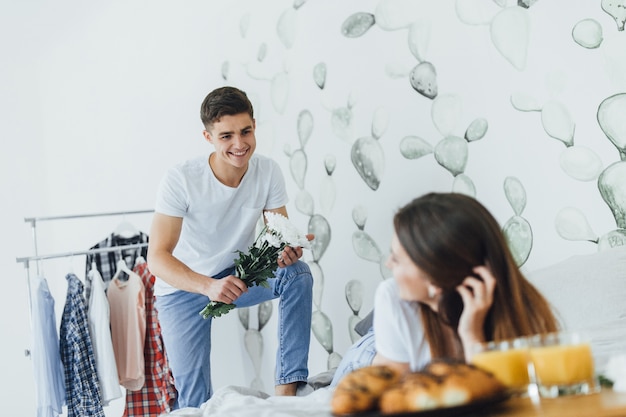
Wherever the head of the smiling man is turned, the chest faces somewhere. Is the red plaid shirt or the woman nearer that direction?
the woman

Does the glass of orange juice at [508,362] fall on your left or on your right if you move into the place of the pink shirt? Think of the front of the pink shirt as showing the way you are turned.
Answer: on your left

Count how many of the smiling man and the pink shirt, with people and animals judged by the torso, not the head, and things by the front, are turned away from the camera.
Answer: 0

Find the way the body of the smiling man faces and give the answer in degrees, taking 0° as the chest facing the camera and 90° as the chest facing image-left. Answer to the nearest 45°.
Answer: approximately 315°

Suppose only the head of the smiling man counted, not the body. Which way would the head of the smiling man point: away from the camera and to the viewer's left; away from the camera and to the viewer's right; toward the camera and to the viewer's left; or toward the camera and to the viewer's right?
toward the camera and to the viewer's right

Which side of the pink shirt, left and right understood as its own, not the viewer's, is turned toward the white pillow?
left

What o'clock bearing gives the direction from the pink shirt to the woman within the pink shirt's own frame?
The woman is roughly at 10 o'clock from the pink shirt.

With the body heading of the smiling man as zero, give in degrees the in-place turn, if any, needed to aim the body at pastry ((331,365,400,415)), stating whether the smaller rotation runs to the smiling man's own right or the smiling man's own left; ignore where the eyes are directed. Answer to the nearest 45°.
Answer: approximately 45° to the smiling man's own right

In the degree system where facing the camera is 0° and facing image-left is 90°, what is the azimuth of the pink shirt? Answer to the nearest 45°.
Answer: approximately 45°
